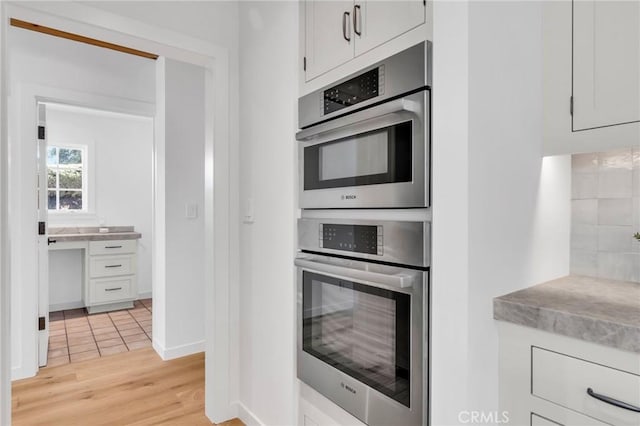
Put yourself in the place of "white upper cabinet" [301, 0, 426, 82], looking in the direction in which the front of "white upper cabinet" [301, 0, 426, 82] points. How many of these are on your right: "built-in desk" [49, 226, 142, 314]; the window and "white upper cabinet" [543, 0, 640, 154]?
2

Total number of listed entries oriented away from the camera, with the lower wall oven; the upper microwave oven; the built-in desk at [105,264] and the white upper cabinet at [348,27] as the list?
0

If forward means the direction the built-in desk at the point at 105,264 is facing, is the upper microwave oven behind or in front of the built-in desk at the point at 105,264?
in front

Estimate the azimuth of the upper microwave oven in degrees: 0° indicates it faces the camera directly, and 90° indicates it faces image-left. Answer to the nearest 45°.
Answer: approximately 45°

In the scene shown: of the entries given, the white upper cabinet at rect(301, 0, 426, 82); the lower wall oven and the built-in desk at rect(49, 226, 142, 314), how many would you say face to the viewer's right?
0

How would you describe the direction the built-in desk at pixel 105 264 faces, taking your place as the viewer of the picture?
facing the viewer

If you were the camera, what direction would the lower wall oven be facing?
facing the viewer and to the left of the viewer
